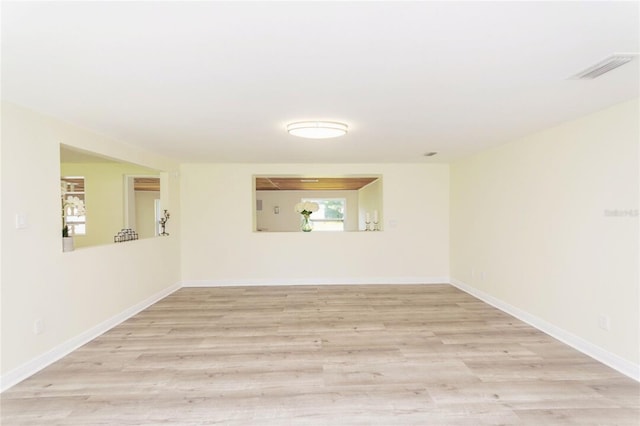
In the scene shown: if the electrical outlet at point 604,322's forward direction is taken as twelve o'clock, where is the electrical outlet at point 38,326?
the electrical outlet at point 38,326 is roughly at 12 o'clock from the electrical outlet at point 604,322.

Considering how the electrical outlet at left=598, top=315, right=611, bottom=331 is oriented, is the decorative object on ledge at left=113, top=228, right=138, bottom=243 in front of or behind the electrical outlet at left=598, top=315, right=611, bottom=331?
in front

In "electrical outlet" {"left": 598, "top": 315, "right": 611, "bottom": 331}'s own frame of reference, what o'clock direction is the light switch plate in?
The light switch plate is roughly at 12 o'clock from the electrical outlet.

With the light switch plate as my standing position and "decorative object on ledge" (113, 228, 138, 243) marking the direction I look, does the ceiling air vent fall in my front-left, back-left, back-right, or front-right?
back-right

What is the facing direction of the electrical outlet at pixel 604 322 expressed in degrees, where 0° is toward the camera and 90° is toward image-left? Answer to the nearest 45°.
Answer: approximately 45°

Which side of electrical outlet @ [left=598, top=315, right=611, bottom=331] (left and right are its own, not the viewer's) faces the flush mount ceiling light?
front

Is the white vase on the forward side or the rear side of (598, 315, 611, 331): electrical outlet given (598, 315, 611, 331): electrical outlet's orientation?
on the forward side

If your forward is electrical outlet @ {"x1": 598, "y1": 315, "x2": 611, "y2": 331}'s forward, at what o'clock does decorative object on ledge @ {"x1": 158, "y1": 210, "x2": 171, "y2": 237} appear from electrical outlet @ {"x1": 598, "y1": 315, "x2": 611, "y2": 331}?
The decorative object on ledge is roughly at 1 o'clock from the electrical outlet.
